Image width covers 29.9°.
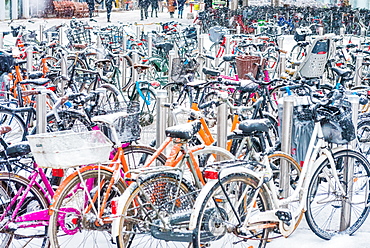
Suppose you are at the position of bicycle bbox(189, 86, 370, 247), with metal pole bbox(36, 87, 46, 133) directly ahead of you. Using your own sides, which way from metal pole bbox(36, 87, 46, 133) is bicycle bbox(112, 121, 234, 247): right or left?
left

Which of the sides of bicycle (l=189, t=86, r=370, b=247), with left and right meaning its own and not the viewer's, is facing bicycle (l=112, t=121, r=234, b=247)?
back

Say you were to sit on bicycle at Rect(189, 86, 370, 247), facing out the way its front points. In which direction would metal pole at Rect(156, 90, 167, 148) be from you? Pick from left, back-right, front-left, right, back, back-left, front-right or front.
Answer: left

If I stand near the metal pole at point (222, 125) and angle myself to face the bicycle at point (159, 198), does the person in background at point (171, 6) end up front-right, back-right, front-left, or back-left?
back-right

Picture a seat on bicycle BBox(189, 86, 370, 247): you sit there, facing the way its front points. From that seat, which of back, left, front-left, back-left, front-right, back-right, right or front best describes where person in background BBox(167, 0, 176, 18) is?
front-left

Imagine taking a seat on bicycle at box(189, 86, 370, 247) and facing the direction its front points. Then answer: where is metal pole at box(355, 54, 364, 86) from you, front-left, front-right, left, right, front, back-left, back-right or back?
front-left

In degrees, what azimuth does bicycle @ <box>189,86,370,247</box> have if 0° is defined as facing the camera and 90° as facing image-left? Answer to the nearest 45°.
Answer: approximately 225°
